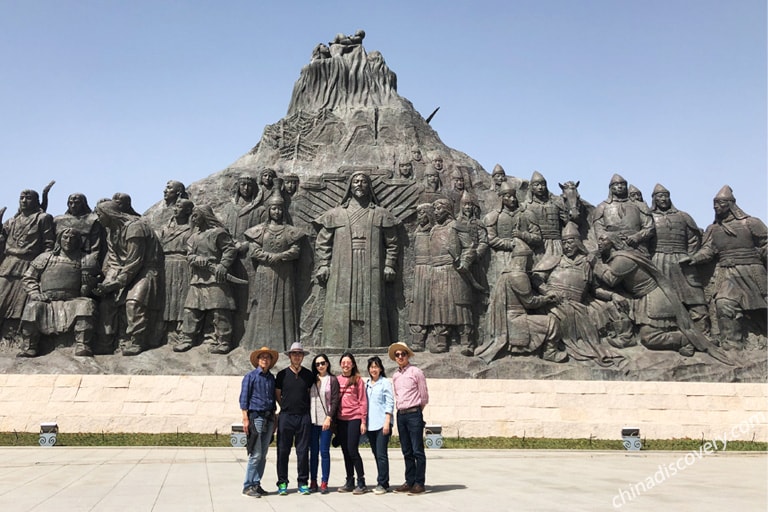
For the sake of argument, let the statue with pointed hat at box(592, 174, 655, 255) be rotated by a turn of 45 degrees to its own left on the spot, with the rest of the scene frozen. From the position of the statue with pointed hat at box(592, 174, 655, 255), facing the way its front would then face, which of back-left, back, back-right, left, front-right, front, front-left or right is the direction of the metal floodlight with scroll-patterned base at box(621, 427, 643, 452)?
front-right

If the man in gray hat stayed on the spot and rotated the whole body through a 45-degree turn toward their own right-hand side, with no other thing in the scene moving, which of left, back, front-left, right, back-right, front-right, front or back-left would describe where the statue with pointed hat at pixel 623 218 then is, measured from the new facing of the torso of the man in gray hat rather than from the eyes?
back

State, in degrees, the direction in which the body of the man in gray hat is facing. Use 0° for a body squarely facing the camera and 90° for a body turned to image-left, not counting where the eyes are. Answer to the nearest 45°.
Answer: approximately 0°

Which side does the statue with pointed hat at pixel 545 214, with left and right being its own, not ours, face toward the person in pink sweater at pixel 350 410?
front

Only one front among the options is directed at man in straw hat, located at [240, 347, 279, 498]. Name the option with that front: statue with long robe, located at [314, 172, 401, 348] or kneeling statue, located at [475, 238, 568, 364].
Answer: the statue with long robe

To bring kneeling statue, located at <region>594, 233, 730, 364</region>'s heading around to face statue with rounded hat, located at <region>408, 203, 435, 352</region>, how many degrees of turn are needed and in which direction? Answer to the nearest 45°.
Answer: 0° — it already faces it

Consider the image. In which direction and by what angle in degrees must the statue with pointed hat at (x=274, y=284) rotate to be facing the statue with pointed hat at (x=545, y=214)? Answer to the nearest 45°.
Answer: approximately 90° to its left

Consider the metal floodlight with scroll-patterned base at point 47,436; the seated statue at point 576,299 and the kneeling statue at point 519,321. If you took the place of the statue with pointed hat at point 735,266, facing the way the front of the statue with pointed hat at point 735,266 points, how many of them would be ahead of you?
3

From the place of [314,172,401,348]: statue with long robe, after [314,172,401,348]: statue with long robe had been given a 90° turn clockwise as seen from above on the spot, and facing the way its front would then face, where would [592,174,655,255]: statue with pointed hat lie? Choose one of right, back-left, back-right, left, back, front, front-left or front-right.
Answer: back

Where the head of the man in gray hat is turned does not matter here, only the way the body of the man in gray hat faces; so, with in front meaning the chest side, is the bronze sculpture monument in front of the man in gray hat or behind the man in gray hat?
behind

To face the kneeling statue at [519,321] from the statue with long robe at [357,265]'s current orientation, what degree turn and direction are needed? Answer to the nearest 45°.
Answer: approximately 90° to its left

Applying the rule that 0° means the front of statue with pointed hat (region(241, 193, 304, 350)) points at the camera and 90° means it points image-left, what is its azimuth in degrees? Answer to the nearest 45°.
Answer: approximately 0°

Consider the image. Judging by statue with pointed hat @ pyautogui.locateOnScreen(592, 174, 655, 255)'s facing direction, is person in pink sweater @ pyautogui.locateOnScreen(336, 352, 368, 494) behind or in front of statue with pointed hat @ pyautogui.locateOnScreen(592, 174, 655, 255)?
in front
